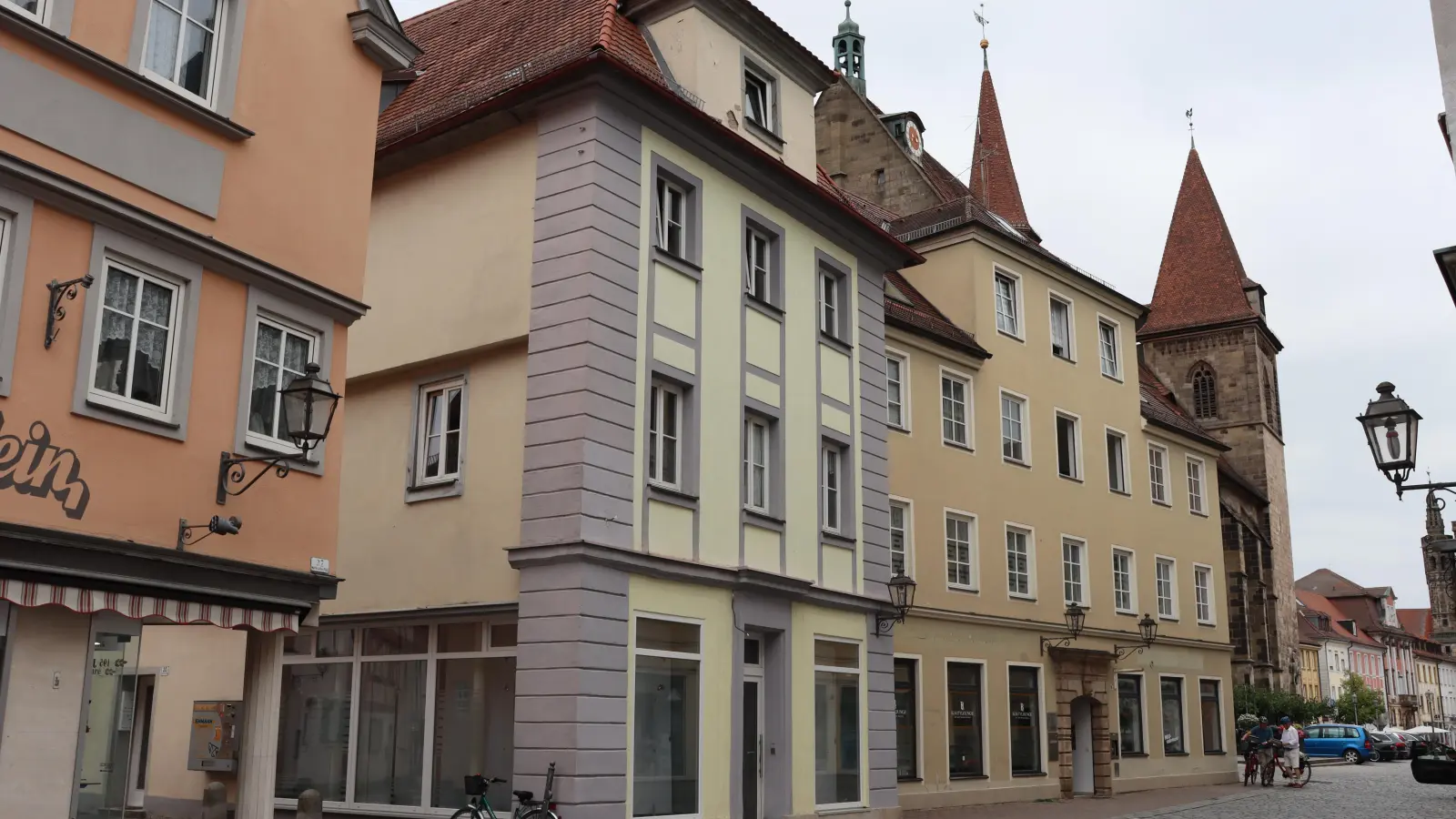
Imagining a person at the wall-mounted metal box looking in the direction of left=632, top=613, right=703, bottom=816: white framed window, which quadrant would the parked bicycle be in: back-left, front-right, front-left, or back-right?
front-right

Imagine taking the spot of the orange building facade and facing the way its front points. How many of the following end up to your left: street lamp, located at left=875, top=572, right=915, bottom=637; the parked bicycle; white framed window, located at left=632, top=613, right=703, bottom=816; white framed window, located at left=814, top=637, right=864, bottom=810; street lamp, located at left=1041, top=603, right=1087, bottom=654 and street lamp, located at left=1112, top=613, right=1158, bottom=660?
6

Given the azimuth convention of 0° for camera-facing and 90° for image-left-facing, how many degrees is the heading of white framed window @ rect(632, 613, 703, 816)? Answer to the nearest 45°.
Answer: approximately 315°

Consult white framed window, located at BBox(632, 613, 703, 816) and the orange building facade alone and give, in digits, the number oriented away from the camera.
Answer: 0

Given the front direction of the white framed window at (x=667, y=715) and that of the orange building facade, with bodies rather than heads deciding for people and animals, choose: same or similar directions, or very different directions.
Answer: same or similar directions

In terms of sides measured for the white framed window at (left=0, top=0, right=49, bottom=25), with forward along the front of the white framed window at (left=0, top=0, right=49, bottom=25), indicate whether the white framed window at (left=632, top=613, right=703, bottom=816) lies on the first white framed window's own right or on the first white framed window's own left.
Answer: on the first white framed window's own left

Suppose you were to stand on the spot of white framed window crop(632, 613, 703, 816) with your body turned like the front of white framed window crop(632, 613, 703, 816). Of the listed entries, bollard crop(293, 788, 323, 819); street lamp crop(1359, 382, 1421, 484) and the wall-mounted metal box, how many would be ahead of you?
1

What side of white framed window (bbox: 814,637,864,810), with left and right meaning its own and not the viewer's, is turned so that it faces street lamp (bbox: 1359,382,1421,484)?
front

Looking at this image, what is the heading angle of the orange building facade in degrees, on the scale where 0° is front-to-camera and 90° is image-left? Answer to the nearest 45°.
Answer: approximately 315°

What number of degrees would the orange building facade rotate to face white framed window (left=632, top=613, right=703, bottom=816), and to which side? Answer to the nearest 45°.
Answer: approximately 90° to its left

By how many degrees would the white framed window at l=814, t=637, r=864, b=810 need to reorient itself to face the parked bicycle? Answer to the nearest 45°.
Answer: approximately 90° to its right

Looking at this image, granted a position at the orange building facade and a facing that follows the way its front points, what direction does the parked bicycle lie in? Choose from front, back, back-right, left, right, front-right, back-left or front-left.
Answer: left

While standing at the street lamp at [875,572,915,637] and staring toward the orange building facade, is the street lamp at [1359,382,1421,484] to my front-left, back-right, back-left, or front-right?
front-left

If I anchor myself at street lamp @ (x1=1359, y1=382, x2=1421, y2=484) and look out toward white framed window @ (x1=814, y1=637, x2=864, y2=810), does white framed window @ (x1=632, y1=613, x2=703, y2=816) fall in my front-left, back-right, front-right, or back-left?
front-left

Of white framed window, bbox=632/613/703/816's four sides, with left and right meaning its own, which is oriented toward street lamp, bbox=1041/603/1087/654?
left

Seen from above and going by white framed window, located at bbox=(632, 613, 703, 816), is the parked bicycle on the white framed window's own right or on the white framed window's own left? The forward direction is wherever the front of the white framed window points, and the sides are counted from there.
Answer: on the white framed window's own right
